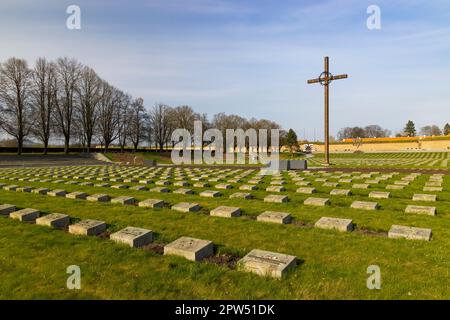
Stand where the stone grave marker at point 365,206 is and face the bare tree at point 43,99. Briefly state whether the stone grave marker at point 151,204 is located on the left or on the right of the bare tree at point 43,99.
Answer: left

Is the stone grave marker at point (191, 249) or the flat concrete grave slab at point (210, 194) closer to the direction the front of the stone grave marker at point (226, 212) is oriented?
the stone grave marker

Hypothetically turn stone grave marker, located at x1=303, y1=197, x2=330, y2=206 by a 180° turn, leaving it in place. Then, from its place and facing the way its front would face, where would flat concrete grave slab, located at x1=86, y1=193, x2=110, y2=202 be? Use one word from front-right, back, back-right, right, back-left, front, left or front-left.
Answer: left

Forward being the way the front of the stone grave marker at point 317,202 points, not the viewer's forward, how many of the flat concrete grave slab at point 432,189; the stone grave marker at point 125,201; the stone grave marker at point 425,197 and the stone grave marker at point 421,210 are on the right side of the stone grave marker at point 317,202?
1

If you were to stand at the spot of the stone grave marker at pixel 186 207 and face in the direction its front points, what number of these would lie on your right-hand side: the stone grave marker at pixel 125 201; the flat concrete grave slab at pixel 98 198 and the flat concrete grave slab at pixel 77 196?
3

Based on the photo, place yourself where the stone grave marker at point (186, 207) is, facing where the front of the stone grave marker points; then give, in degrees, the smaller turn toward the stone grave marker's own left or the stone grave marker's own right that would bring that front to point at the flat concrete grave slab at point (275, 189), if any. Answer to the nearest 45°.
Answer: approximately 180°

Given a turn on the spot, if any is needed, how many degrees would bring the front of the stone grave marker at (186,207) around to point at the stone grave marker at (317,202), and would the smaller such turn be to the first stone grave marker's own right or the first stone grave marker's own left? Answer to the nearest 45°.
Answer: approximately 135° to the first stone grave marker's own left

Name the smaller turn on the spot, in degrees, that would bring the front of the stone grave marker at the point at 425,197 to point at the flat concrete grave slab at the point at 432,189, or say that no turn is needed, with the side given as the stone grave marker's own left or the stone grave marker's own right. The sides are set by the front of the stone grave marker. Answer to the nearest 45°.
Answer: approximately 180°

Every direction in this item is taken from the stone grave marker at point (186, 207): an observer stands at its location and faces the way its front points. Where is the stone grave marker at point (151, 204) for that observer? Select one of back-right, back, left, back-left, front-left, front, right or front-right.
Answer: right

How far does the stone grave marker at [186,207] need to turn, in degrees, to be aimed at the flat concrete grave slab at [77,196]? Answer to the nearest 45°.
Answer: approximately 90° to its right

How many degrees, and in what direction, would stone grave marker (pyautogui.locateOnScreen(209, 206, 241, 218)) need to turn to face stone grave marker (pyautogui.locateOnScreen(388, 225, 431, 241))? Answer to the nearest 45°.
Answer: approximately 90° to its left

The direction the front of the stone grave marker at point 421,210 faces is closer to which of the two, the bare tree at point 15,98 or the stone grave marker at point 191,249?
the stone grave marker

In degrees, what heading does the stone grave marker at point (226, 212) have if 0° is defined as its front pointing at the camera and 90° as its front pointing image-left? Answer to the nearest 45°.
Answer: approximately 45°

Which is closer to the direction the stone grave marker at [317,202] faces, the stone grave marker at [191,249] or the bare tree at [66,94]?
the stone grave marker

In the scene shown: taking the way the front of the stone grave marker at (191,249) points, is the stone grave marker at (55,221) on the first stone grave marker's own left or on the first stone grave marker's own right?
on the first stone grave marker's own right
